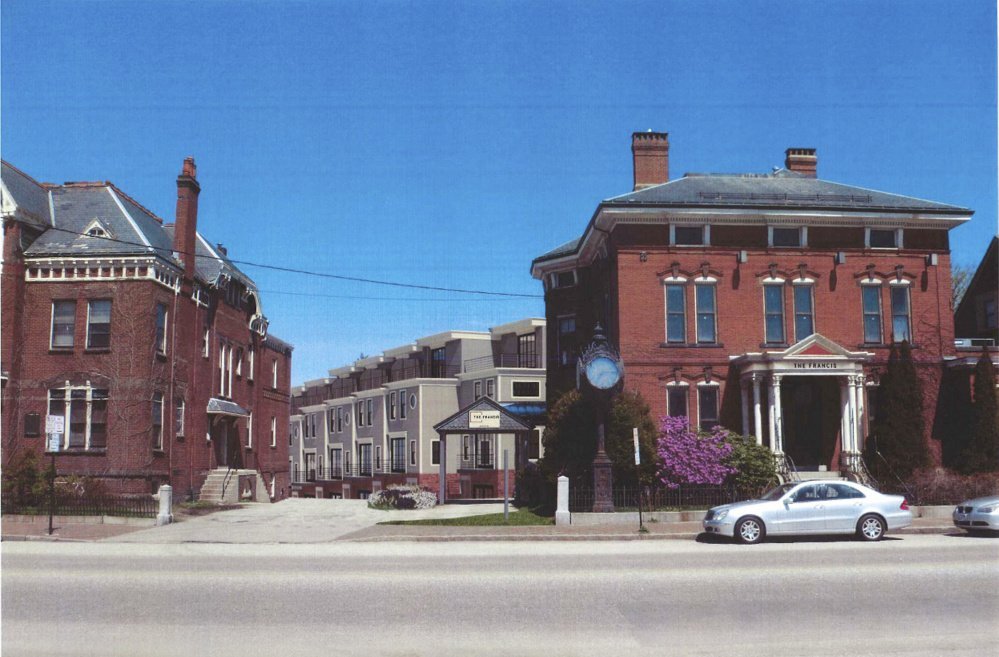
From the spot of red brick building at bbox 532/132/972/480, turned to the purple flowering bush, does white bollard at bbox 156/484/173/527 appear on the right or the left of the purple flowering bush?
right

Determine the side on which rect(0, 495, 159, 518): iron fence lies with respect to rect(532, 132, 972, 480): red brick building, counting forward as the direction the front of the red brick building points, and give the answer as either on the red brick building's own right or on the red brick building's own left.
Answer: on the red brick building's own right

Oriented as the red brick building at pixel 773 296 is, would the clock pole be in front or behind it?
in front

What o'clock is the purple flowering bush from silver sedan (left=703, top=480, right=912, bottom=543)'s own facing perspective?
The purple flowering bush is roughly at 2 o'clock from the silver sedan.

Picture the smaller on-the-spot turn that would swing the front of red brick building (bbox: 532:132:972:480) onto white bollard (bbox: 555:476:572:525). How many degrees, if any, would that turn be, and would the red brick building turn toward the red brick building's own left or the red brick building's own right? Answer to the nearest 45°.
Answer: approximately 45° to the red brick building's own right

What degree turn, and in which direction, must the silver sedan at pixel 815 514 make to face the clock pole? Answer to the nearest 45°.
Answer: approximately 45° to its right

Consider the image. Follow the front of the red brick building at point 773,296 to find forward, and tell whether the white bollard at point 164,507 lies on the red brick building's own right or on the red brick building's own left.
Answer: on the red brick building's own right

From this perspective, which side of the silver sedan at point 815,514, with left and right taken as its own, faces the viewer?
left

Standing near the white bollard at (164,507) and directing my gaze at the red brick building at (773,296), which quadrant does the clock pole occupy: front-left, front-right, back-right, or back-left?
front-right

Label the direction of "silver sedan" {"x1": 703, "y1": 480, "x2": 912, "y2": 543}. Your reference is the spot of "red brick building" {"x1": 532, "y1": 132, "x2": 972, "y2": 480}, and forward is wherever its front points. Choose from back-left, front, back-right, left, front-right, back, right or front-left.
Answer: front

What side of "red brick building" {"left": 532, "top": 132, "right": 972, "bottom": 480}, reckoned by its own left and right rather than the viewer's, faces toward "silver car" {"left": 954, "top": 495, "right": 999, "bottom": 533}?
front

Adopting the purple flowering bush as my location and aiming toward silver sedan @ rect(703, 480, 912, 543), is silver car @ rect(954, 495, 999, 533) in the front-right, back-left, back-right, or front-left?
front-left

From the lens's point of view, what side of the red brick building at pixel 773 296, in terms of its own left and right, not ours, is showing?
front

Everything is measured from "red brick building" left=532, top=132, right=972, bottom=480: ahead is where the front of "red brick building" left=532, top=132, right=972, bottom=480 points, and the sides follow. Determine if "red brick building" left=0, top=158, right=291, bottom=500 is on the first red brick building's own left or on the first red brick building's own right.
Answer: on the first red brick building's own right
